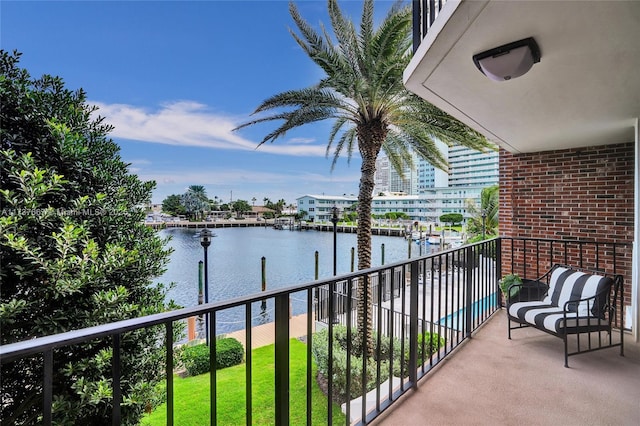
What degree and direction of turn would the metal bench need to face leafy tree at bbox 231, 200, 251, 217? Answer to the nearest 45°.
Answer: approximately 90° to its right

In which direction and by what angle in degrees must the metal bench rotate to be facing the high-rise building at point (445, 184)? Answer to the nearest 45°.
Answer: approximately 135° to its right

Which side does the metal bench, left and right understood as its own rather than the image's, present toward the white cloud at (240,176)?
right

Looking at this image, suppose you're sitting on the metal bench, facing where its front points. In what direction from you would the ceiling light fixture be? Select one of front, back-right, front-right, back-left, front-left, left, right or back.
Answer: front-left

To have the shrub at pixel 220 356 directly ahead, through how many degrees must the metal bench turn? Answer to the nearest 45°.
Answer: approximately 45° to its right

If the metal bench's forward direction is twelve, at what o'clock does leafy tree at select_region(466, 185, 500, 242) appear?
The leafy tree is roughly at 4 o'clock from the metal bench.

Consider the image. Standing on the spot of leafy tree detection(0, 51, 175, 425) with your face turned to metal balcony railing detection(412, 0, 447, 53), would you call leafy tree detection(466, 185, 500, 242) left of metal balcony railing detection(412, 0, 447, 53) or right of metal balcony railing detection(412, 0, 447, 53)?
left

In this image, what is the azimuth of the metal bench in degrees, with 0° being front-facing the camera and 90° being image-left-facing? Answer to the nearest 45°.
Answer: approximately 45°

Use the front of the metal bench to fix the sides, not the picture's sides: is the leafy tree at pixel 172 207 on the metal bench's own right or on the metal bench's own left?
on the metal bench's own right
